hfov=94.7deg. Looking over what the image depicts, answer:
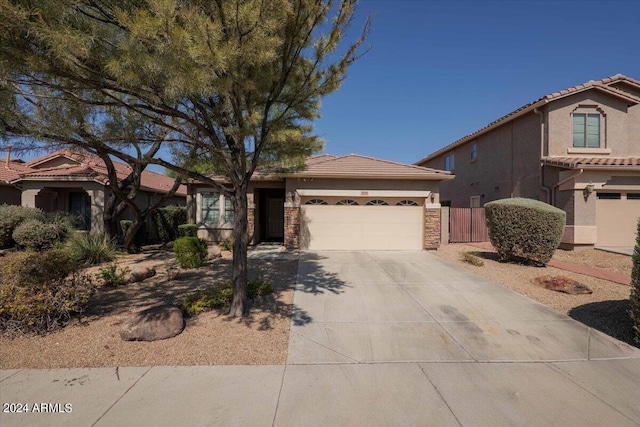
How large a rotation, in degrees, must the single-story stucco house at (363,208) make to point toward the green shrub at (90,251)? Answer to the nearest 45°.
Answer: approximately 90° to its right

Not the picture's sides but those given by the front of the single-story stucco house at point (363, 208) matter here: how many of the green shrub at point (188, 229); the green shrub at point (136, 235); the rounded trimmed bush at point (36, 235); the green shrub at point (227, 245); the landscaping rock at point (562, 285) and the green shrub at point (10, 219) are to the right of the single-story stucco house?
5

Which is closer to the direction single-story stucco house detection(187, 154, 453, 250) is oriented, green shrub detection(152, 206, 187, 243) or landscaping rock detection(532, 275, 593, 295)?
the landscaping rock

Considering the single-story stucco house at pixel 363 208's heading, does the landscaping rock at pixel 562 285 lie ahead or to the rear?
ahead

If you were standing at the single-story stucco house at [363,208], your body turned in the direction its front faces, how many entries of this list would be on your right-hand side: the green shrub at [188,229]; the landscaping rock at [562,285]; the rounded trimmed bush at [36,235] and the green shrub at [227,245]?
3

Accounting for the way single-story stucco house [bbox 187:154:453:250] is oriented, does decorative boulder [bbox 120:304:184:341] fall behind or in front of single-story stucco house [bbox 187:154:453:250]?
in front

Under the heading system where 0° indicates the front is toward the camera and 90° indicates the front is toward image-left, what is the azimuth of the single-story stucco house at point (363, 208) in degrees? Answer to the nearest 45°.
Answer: approximately 0°

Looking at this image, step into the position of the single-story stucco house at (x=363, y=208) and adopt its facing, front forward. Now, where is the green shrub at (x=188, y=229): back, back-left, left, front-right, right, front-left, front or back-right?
right

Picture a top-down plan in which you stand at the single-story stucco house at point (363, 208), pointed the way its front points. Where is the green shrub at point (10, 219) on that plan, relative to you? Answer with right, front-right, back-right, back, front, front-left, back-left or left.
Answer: right

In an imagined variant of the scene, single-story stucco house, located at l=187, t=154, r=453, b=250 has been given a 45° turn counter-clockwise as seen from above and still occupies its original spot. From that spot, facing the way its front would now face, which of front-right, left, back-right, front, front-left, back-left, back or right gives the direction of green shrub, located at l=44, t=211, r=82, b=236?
back-right

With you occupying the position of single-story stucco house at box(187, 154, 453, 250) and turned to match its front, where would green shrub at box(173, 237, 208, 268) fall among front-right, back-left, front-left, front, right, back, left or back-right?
front-right

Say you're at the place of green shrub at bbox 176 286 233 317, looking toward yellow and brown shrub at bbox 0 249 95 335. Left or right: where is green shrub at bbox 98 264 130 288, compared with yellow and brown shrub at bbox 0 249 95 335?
right

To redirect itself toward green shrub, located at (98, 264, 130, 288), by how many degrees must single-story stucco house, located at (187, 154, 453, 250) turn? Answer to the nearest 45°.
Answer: approximately 45° to its right
